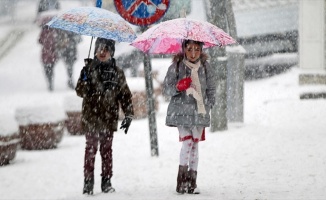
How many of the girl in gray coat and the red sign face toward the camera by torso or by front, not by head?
2

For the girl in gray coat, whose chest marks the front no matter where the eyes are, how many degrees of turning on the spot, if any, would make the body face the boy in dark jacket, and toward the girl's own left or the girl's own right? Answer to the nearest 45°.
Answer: approximately 90° to the girl's own right

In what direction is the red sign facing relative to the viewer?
toward the camera

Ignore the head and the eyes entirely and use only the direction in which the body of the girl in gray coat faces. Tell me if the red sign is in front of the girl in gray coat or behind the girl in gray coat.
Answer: behind

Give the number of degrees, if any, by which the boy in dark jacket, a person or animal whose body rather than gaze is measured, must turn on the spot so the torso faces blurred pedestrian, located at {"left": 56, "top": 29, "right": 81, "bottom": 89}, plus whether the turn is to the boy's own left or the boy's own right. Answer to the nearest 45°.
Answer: approximately 180°

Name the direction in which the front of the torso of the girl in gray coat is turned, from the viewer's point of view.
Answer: toward the camera

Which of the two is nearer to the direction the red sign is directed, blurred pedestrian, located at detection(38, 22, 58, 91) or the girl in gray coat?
the girl in gray coat

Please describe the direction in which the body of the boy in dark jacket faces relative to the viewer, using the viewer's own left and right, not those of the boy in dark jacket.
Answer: facing the viewer

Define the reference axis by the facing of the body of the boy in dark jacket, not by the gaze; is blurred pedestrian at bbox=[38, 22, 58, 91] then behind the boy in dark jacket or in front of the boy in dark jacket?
behind
